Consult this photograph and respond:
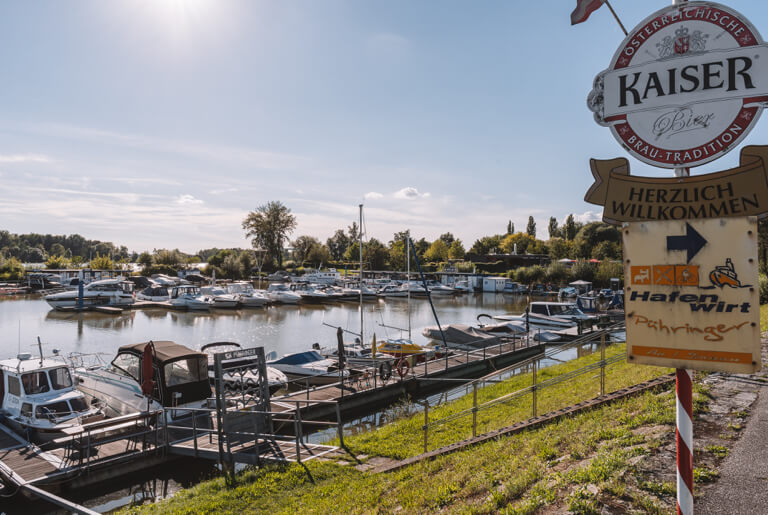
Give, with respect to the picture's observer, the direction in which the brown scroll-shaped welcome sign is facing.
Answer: facing the viewer

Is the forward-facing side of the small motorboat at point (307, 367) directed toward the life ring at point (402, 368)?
no

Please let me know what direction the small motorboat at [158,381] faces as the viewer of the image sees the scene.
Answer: facing away from the viewer and to the left of the viewer

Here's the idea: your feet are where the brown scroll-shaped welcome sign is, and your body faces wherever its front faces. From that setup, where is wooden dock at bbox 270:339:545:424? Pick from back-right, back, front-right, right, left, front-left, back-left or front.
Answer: back-right

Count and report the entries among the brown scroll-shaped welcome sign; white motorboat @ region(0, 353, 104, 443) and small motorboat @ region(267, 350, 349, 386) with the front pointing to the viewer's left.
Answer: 1

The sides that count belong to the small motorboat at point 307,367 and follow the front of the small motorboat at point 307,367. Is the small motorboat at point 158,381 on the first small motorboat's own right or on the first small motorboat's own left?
on the first small motorboat's own left

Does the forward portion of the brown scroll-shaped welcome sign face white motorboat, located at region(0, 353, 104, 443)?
no

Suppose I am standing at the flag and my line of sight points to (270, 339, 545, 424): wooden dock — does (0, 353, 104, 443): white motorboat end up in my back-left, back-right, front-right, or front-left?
front-left

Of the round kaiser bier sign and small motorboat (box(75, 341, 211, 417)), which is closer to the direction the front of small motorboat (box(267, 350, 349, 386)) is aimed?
the small motorboat

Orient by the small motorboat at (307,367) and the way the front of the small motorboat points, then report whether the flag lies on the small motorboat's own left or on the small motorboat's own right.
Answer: on the small motorboat's own left

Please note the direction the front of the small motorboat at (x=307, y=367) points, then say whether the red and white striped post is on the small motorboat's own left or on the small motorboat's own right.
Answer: on the small motorboat's own left
